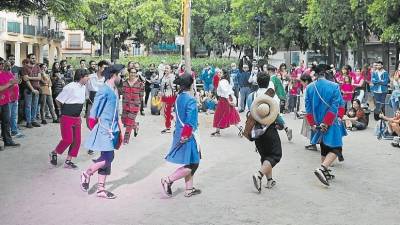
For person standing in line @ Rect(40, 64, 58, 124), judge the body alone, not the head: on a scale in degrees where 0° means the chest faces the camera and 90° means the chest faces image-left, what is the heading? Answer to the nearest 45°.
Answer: approximately 315°

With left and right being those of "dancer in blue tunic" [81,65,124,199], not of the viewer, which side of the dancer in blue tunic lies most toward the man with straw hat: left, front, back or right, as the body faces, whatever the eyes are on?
front

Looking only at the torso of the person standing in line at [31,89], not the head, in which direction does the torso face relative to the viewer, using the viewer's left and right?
facing the viewer and to the right of the viewer

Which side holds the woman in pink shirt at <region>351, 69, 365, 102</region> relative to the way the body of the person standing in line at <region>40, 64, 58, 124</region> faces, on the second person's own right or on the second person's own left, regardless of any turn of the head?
on the second person's own left

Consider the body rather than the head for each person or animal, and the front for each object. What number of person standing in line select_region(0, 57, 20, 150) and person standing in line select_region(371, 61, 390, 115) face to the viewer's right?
1

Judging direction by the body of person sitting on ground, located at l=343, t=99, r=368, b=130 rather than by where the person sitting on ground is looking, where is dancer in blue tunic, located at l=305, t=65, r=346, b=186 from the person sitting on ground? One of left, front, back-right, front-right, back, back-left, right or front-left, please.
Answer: front-left

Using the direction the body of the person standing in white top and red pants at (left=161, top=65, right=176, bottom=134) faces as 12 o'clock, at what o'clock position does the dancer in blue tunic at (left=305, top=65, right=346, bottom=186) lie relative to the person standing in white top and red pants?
The dancer in blue tunic is roughly at 10 o'clock from the person standing in white top and red pants.

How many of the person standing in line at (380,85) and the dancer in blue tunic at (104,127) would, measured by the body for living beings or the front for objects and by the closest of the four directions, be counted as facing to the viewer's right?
1

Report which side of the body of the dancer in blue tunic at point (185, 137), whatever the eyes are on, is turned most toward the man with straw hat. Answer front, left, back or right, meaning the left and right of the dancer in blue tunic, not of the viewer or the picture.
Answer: front

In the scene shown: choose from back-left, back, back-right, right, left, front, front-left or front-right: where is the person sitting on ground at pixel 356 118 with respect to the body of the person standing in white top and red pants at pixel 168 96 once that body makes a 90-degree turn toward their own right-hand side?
back-right

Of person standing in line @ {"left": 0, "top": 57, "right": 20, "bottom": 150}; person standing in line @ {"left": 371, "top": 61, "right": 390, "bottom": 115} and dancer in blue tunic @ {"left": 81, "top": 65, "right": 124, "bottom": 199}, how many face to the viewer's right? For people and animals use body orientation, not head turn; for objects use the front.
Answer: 2

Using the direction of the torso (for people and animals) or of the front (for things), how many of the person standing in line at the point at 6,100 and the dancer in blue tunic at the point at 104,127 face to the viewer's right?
2
